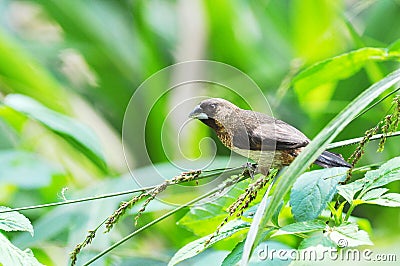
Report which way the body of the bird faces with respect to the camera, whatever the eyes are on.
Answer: to the viewer's left

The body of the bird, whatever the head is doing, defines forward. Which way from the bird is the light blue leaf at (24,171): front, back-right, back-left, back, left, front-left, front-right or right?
front-right
